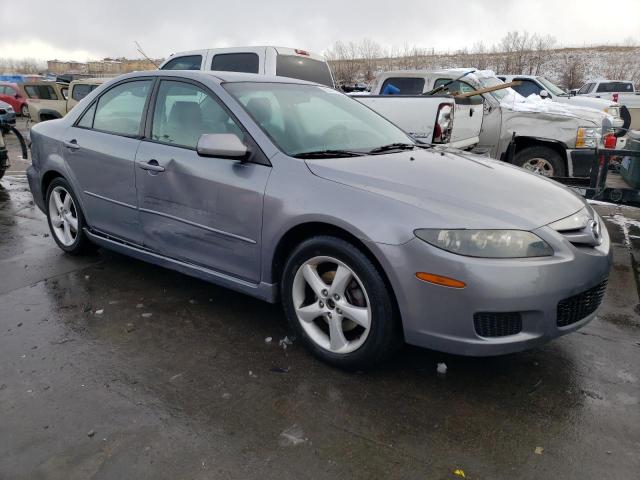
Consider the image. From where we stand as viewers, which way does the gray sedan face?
facing the viewer and to the right of the viewer

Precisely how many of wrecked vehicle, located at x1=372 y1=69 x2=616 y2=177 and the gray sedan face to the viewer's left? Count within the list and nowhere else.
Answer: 0

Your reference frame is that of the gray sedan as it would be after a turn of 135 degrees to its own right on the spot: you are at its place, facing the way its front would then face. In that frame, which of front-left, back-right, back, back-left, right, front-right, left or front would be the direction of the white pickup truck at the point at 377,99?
right

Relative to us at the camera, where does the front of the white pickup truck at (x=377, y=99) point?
facing away from the viewer and to the left of the viewer

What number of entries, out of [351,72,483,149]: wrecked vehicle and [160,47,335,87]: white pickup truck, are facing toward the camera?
0

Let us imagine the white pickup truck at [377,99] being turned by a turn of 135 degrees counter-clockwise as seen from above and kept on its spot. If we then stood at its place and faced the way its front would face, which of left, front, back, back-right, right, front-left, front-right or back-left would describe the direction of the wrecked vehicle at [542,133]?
left

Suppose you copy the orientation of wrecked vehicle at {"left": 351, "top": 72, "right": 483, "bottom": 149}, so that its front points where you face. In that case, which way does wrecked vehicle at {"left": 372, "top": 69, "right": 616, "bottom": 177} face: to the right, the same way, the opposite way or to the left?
the opposite way

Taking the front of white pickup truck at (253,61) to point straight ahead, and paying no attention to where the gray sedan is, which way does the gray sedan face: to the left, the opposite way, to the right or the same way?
the opposite way

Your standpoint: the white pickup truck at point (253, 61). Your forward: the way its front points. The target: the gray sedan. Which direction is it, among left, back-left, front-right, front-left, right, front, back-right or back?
back-left

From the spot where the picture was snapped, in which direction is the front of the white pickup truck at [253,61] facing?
facing away from the viewer and to the left of the viewer

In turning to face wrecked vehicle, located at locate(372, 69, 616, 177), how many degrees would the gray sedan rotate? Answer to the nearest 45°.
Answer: approximately 90° to its left

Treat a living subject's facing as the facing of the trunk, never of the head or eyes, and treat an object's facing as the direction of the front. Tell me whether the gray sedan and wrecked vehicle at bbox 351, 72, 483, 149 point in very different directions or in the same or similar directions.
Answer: very different directions

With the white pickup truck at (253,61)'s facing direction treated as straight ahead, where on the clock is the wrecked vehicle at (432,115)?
The wrecked vehicle is roughly at 6 o'clock from the white pickup truck.
